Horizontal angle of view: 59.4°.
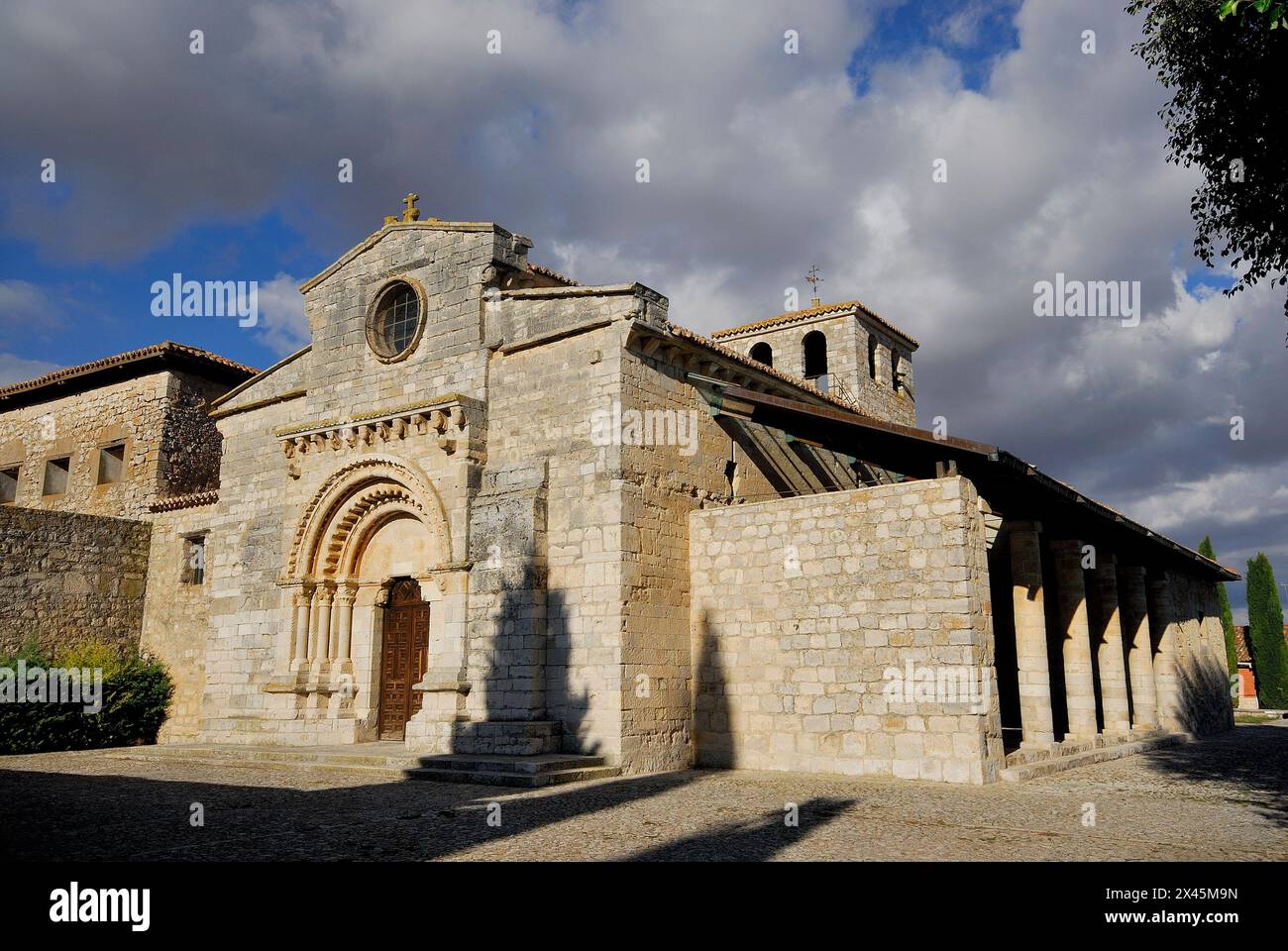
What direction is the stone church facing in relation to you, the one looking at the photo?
facing the viewer and to the left of the viewer

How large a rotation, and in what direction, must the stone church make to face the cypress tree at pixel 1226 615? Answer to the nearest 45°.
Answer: approximately 180°

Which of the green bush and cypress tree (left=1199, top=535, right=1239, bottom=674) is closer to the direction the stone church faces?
the green bush

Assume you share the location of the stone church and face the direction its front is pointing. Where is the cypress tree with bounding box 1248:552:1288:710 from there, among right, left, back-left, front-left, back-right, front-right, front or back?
back

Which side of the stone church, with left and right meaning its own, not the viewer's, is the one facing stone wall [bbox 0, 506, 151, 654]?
right

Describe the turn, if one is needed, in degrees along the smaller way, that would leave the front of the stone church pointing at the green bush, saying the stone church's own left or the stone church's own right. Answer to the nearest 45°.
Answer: approximately 90° to the stone church's own right
